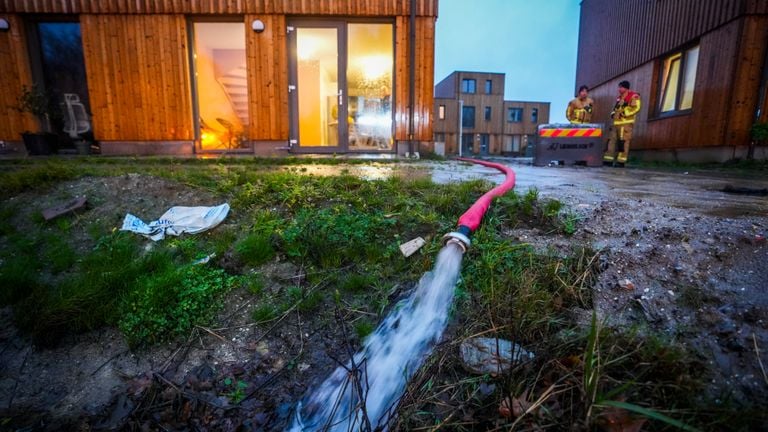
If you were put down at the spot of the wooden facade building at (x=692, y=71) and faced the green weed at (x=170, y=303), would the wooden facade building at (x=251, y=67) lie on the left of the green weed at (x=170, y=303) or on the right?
right

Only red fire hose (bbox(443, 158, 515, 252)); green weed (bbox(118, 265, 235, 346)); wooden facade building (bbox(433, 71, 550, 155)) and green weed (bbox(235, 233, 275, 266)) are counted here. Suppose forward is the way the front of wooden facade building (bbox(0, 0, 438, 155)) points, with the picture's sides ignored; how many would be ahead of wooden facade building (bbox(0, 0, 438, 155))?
3

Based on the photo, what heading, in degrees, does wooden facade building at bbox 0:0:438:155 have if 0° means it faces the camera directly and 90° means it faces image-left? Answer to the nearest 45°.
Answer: approximately 0°

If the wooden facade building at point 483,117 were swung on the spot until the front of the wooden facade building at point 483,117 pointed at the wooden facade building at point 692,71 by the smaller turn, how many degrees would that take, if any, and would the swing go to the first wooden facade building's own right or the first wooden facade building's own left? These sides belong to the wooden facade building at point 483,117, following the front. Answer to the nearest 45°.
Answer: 0° — it already faces it

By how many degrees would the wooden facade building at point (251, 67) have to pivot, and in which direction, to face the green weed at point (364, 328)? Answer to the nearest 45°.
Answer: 0° — it already faces it

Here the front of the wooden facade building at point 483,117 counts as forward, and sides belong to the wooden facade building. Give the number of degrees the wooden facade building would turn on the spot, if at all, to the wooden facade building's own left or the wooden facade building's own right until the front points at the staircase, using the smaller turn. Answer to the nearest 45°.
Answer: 0° — it already faces it

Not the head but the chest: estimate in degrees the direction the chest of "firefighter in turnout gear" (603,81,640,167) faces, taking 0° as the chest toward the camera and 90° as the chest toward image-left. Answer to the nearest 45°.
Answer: approximately 45°

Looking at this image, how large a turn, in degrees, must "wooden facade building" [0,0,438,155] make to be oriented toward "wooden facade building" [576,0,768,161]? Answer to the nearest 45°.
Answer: approximately 90° to its left

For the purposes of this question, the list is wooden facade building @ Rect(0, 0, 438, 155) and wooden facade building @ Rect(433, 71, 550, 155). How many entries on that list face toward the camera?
2
